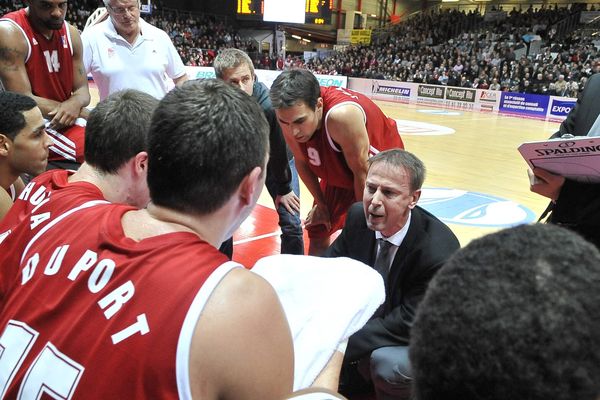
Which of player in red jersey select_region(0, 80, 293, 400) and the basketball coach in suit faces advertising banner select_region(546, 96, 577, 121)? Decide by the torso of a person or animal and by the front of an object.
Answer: the player in red jersey

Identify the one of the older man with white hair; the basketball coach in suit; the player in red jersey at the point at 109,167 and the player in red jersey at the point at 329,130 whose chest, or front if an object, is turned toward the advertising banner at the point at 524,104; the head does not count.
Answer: the player in red jersey at the point at 109,167

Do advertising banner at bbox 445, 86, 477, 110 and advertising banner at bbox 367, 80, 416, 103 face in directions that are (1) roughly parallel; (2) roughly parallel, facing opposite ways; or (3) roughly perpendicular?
roughly parallel

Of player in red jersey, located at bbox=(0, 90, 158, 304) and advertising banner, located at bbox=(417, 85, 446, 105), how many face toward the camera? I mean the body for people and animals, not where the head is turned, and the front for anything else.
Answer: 1

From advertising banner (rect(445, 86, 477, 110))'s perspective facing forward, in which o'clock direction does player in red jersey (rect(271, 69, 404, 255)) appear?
The player in red jersey is roughly at 12 o'clock from the advertising banner.

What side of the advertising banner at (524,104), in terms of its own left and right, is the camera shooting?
front

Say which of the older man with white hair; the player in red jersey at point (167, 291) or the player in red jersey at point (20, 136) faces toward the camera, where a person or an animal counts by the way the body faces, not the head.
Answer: the older man with white hair

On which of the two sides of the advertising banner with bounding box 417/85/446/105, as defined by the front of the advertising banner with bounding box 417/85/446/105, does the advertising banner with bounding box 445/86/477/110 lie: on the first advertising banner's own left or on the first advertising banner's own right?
on the first advertising banner's own left

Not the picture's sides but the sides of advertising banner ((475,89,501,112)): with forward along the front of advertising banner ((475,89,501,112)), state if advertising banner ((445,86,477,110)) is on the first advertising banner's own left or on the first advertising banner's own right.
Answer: on the first advertising banner's own right

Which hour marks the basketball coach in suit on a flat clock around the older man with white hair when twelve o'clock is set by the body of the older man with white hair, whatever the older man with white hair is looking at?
The basketball coach in suit is roughly at 11 o'clock from the older man with white hair.

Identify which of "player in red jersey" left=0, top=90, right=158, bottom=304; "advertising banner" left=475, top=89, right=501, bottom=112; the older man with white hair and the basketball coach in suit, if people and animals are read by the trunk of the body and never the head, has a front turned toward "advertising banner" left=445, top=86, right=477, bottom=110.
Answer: the player in red jersey

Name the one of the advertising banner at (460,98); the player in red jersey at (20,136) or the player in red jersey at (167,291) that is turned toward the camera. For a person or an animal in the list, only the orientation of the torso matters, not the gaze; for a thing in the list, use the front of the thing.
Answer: the advertising banner

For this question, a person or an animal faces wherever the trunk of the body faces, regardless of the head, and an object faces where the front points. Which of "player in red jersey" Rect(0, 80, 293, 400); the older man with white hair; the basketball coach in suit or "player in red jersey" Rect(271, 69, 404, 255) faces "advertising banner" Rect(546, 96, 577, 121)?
"player in red jersey" Rect(0, 80, 293, 400)

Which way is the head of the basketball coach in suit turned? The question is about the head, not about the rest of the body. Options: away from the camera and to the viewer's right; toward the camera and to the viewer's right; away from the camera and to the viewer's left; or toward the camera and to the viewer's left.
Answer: toward the camera and to the viewer's left

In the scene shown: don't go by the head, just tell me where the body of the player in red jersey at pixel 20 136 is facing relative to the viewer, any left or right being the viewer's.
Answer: facing to the right of the viewer

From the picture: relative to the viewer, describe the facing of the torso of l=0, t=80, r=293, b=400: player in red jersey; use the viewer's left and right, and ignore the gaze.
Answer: facing away from the viewer and to the right of the viewer

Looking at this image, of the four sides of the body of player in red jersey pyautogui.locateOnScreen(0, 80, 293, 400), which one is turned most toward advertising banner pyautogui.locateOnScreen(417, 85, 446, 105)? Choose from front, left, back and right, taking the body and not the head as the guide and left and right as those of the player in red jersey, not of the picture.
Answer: front

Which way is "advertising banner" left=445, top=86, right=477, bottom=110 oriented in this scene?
toward the camera

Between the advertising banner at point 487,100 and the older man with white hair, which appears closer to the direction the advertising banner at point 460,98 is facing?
the older man with white hair
